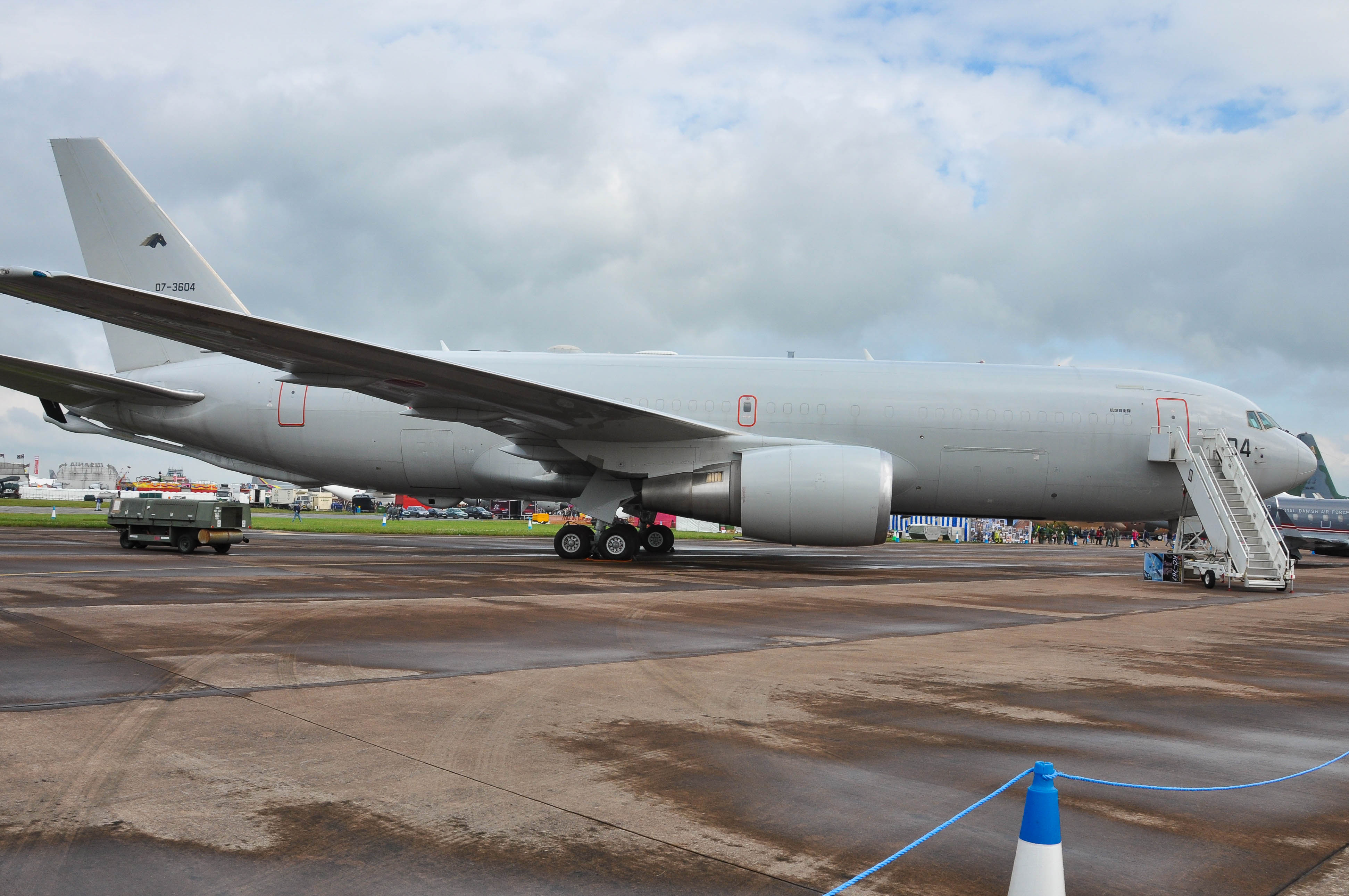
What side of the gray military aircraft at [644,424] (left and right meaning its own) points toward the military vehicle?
back

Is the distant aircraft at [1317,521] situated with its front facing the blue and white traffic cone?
no

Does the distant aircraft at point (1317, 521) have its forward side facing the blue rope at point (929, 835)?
no

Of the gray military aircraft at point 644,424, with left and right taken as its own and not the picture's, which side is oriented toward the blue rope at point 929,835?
right

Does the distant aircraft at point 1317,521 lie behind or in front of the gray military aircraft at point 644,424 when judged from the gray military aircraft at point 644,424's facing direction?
in front

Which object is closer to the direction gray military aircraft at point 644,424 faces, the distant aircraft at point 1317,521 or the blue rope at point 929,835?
the distant aircraft

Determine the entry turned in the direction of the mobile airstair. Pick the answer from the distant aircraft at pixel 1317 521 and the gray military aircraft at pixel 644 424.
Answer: the gray military aircraft

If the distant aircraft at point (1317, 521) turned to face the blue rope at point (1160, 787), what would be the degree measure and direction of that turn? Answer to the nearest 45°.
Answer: approximately 90° to its right

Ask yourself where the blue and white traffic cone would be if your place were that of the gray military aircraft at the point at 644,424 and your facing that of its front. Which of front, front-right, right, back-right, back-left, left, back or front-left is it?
right

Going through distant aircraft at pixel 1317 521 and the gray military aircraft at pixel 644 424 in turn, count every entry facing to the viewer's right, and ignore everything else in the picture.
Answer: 2

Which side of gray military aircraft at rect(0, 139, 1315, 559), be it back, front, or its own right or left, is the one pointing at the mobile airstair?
front

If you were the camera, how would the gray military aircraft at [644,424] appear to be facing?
facing to the right of the viewer

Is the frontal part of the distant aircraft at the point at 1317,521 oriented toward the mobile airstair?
no

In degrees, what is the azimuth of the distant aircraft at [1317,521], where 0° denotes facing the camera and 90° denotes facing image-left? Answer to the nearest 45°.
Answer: approximately 270°
